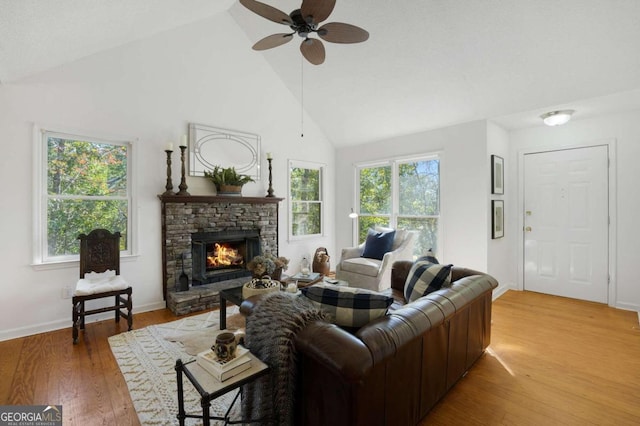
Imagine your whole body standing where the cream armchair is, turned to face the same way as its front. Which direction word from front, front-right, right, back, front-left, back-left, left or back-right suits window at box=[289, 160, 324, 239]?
right

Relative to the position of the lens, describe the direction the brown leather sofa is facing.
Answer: facing away from the viewer and to the left of the viewer

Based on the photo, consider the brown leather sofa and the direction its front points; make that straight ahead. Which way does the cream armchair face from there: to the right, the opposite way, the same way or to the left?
to the left

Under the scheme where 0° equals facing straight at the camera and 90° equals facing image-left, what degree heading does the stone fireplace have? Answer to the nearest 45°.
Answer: approximately 315°

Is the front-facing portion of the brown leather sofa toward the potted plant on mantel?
yes

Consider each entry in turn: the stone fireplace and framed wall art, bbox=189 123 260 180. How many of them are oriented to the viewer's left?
0

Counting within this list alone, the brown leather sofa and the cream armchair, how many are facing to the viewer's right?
0

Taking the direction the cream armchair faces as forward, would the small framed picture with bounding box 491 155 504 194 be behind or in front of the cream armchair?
behind

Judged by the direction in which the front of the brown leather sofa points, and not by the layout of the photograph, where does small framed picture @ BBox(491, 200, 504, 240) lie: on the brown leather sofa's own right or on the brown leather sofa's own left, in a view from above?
on the brown leather sofa's own right

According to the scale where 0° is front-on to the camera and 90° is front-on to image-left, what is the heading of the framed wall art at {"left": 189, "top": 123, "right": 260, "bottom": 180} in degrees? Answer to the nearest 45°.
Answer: approximately 315°

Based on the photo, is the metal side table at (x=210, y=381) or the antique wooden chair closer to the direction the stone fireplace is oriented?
the metal side table

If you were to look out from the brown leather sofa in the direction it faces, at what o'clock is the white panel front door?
The white panel front door is roughly at 3 o'clock from the brown leather sofa.
